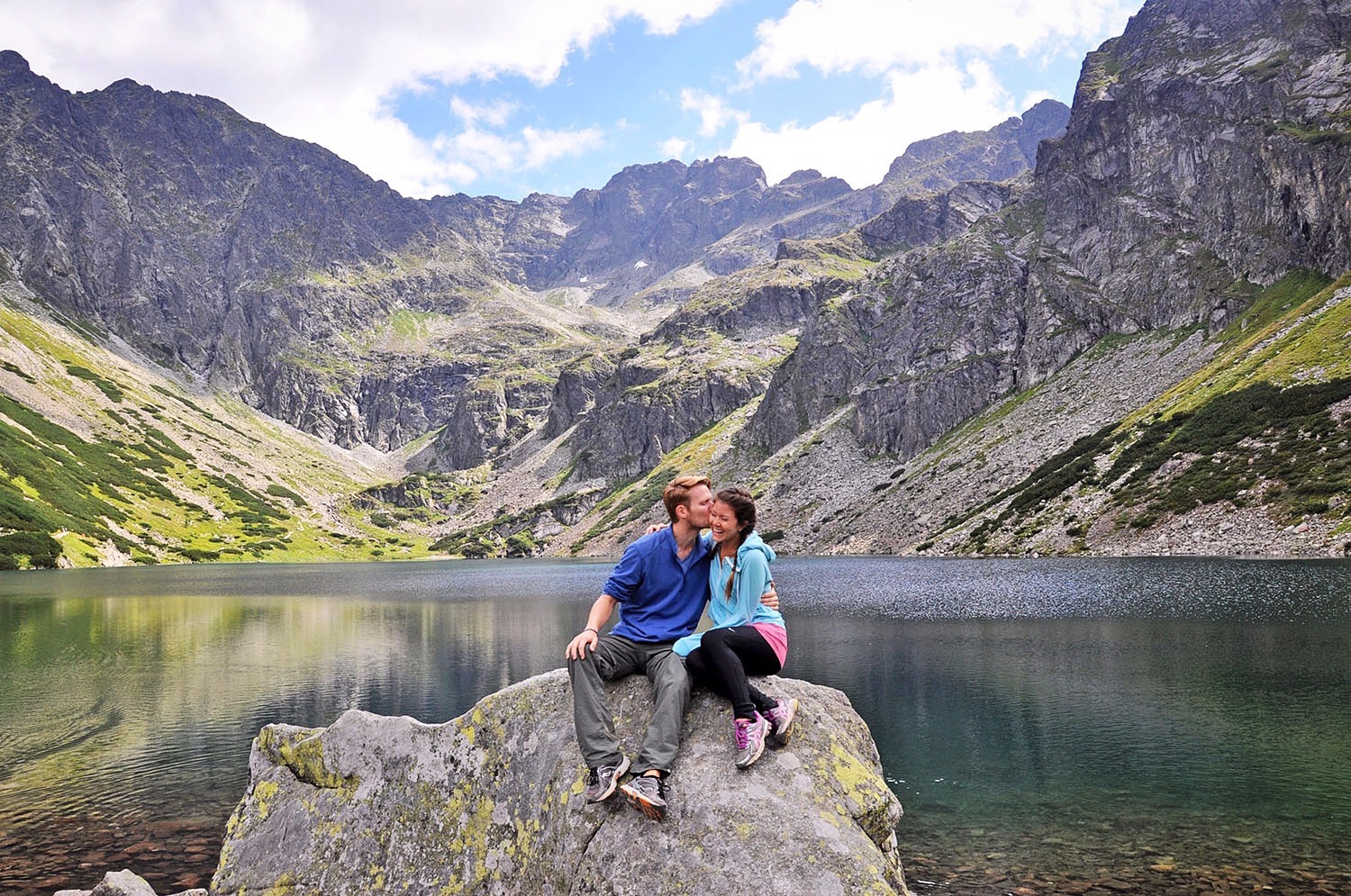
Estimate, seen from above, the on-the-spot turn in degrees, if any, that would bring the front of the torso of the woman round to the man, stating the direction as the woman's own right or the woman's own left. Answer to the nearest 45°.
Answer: approximately 45° to the woman's own right

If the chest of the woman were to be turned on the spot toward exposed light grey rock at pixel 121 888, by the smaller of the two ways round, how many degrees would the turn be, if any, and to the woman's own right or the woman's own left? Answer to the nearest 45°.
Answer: approximately 45° to the woman's own right

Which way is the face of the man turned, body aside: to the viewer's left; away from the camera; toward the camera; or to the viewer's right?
to the viewer's right

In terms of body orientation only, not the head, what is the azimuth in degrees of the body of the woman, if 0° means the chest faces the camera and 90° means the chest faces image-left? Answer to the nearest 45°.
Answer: approximately 45°
